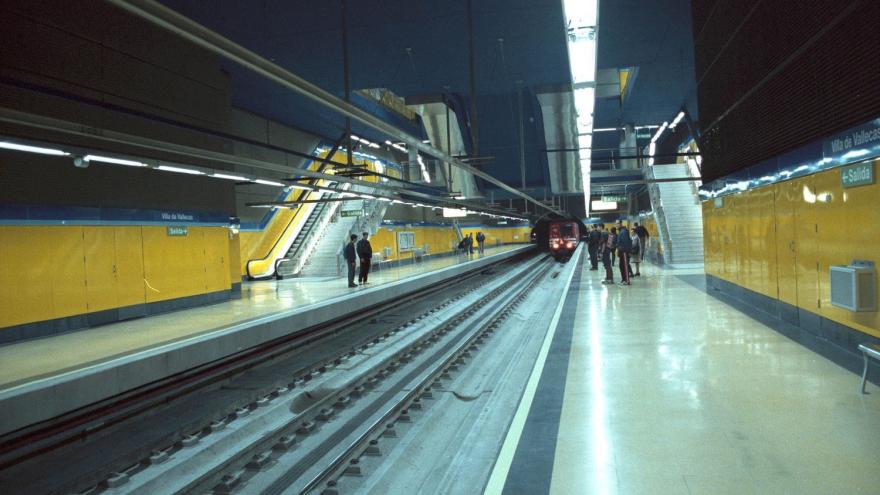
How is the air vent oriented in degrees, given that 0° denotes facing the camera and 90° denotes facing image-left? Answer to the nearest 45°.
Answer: approximately 45°

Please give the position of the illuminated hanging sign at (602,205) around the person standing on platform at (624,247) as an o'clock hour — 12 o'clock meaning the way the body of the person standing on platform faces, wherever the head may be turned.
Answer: The illuminated hanging sign is roughly at 3 o'clock from the person standing on platform.

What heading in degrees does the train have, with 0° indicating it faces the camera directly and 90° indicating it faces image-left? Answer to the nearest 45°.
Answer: approximately 0°

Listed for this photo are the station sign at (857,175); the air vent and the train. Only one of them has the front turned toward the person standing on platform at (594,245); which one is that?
the train

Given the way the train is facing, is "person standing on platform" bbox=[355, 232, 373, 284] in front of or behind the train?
in front

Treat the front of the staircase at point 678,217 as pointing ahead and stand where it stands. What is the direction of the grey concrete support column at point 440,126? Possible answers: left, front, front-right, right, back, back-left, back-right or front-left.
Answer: front-right

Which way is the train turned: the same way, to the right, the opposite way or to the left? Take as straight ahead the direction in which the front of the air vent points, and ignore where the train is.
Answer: to the left

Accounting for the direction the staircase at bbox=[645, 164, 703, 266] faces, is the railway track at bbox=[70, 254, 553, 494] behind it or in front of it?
in front

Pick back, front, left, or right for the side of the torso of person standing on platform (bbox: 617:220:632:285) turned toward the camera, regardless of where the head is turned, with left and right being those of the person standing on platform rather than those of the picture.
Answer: left

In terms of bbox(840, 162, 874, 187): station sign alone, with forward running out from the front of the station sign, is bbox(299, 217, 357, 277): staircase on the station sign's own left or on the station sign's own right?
on the station sign's own right

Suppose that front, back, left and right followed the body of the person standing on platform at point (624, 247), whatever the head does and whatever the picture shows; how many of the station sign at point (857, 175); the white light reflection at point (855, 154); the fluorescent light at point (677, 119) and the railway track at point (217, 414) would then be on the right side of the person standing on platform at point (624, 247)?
1
